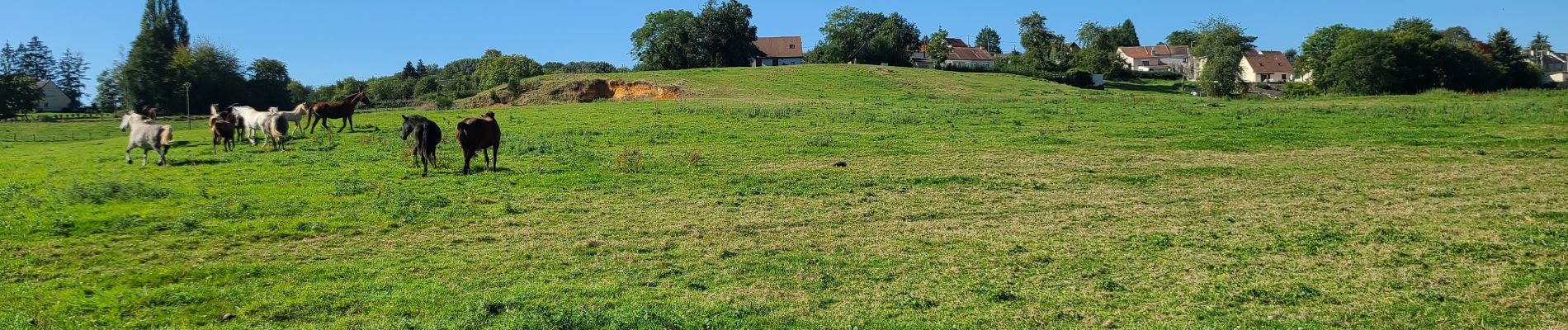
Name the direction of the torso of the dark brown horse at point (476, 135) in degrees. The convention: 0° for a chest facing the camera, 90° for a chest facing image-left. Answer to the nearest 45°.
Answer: approximately 225°

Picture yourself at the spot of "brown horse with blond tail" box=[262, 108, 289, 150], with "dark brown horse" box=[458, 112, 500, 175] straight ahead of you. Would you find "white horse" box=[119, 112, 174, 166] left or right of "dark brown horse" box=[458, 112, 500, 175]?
right

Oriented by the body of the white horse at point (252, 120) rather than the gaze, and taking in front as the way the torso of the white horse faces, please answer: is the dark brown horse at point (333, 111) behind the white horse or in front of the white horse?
behind

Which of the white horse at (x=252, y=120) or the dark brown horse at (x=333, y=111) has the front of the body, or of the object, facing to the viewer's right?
the dark brown horse

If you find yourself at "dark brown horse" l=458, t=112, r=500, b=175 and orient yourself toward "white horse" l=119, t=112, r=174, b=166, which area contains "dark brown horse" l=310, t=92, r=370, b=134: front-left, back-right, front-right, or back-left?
front-right

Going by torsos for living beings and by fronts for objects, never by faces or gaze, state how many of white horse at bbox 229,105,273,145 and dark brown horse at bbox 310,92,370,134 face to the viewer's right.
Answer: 1

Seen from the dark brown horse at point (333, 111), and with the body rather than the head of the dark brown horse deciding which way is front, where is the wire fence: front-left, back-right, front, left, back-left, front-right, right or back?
back-left

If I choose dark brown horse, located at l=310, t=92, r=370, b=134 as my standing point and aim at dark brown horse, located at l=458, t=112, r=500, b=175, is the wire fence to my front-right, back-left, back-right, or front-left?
back-right

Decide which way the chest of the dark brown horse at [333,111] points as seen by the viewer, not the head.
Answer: to the viewer's right
